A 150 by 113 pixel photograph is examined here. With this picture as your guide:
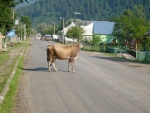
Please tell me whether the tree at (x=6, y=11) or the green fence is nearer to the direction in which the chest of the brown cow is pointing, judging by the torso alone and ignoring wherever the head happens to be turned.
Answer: the green fence

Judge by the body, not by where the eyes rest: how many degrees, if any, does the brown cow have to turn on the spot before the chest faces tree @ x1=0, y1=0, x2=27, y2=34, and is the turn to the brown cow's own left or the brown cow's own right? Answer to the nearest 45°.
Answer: approximately 135° to the brown cow's own left

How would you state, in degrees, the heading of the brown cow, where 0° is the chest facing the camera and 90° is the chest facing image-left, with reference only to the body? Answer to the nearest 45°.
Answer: approximately 270°

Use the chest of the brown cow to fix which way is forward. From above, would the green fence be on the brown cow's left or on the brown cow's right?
on the brown cow's left
